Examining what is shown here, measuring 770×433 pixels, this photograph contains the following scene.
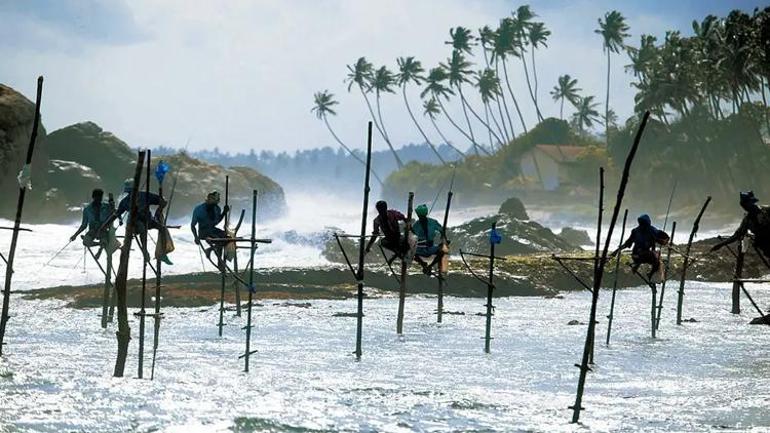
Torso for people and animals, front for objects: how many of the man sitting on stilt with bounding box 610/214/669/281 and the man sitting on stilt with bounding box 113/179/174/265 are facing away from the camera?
0

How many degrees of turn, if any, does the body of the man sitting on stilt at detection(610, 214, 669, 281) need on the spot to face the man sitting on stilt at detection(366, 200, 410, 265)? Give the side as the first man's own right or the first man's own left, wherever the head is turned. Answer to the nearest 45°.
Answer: approximately 90° to the first man's own right

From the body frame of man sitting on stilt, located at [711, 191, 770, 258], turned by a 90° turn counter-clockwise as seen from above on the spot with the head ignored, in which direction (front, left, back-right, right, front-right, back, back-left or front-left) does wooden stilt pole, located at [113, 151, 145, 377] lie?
right

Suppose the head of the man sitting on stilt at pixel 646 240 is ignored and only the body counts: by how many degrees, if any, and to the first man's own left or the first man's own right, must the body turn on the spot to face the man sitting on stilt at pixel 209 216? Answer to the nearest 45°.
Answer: approximately 90° to the first man's own right

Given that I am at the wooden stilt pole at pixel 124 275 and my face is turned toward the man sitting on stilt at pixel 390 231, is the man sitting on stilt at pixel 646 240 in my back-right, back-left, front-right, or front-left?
front-right

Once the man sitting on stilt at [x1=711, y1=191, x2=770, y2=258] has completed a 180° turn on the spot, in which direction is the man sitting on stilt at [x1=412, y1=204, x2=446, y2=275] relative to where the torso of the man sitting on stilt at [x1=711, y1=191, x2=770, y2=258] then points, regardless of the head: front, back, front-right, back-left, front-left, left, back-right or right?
back-left

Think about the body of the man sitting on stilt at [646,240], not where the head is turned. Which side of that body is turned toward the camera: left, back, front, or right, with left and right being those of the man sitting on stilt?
front

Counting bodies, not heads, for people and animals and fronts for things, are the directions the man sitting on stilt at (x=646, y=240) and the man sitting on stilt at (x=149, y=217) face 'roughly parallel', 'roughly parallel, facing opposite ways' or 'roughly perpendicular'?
roughly perpendicular

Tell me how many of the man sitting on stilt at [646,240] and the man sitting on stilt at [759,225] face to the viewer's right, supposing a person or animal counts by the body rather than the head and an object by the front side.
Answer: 0
